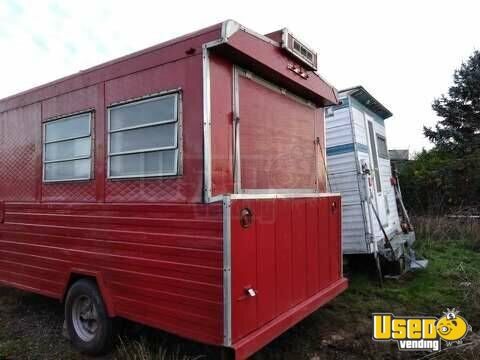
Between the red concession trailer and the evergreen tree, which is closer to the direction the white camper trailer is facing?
the evergreen tree

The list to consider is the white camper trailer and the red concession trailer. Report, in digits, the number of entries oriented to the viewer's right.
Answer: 0

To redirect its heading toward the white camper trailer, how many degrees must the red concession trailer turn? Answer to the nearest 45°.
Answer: approximately 90° to its right

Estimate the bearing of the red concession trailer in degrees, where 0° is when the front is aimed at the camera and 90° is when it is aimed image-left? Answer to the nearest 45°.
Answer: approximately 135°

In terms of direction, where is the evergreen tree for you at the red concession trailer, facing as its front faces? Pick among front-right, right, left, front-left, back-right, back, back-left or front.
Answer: right
